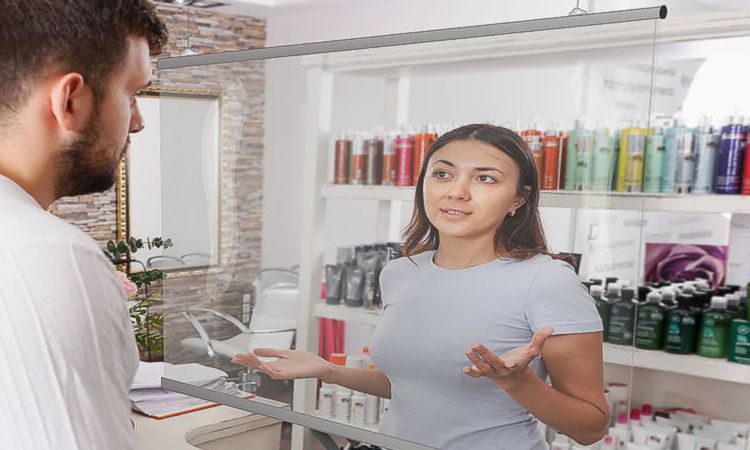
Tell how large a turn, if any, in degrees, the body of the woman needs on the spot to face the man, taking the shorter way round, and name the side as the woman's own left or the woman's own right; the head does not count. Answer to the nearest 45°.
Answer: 0° — they already face them

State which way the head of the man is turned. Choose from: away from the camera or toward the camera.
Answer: away from the camera

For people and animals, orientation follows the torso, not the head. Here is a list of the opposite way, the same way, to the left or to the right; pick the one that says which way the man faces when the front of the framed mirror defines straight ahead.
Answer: to the left

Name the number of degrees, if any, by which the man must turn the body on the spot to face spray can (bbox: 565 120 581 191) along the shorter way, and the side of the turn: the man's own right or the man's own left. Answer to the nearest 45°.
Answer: approximately 45° to the man's own right

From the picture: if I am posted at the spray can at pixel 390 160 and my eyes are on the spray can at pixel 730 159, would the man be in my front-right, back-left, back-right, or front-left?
back-right
